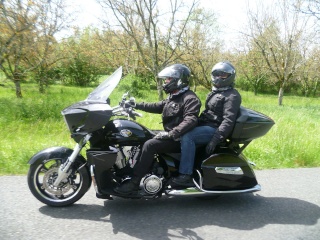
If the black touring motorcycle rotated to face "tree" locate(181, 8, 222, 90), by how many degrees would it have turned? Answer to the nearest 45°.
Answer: approximately 90° to its right

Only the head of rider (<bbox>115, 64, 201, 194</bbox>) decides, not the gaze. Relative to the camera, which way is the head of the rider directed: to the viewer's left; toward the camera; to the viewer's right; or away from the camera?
to the viewer's left

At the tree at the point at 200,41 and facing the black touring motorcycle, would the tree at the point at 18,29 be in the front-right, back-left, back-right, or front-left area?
front-right

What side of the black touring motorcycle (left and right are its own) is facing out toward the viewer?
left

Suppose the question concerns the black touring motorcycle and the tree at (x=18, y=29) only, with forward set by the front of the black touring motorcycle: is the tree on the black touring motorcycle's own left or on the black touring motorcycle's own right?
on the black touring motorcycle's own right

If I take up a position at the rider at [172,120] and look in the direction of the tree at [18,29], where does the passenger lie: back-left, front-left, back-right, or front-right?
back-right
